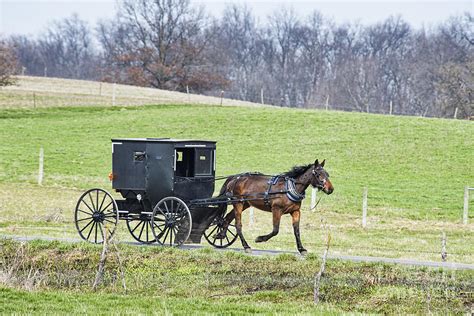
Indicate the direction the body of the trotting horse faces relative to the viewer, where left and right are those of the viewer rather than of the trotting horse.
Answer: facing the viewer and to the right of the viewer

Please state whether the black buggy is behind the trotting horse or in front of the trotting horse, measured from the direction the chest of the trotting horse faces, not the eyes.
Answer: behind
